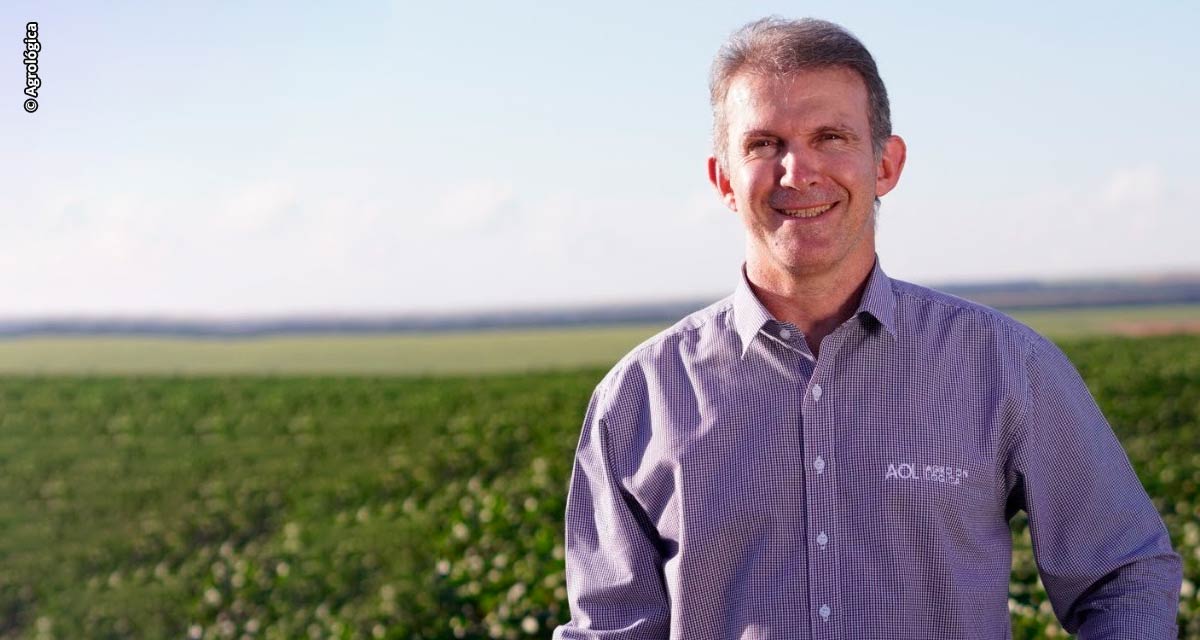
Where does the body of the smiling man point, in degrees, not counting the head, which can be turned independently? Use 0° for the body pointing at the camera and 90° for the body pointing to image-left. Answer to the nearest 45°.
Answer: approximately 0°
